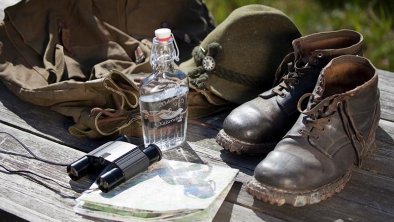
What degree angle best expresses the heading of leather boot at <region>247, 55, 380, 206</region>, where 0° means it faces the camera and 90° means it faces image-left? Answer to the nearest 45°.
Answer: approximately 45°

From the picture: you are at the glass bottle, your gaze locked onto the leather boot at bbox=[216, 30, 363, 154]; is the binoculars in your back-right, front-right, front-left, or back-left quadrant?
back-right

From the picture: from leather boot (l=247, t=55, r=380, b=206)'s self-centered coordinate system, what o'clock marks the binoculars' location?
The binoculars is roughly at 1 o'clock from the leather boot.

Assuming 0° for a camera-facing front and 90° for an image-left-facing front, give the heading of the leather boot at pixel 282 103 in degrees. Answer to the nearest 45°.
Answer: approximately 45°

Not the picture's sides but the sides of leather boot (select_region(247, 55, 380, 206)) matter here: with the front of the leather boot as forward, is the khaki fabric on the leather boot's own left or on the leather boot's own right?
on the leather boot's own right
